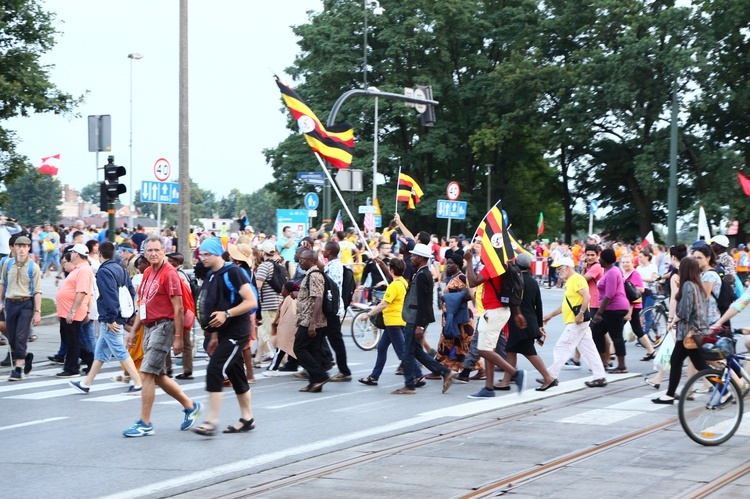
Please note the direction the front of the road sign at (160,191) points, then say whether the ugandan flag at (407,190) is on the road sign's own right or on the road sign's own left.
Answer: on the road sign's own left

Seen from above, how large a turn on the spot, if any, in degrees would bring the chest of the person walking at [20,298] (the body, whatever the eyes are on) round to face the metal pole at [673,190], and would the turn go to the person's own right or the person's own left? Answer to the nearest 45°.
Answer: approximately 135° to the person's own left

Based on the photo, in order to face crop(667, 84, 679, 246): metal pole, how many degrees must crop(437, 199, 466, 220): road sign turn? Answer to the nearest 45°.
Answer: approximately 90° to its left

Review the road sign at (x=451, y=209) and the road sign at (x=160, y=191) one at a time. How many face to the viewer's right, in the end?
0

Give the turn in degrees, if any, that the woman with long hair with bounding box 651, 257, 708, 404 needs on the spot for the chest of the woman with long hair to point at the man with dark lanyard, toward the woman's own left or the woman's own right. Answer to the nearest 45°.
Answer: approximately 45° to the woman's own left

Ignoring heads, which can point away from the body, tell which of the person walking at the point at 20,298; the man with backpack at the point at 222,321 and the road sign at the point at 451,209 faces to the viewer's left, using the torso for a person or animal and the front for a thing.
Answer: the man with backpack

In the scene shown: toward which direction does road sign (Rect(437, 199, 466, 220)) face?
toward the camera

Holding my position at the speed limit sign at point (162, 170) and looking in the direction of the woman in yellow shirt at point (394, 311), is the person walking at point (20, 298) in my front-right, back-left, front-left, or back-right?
front-right
